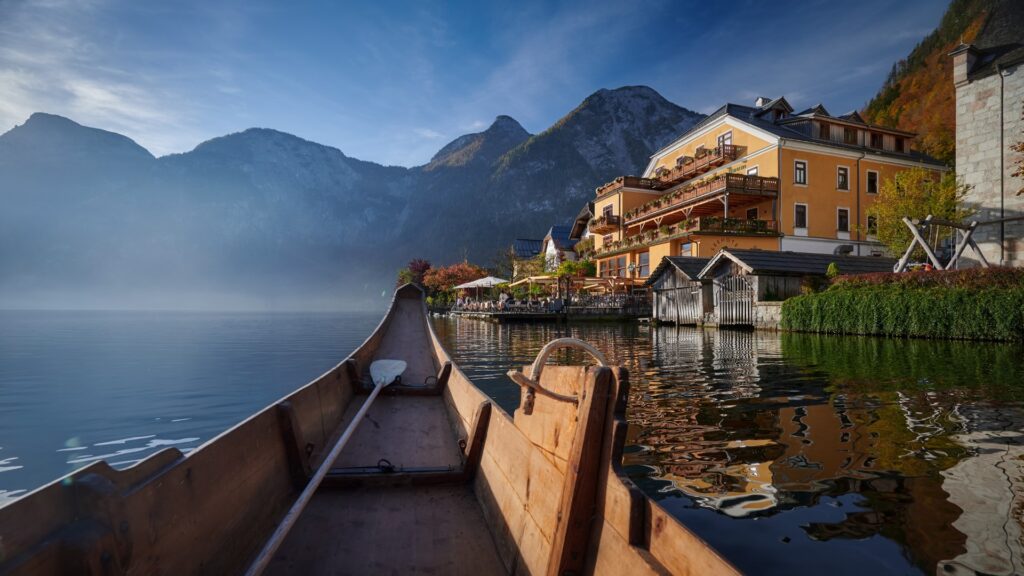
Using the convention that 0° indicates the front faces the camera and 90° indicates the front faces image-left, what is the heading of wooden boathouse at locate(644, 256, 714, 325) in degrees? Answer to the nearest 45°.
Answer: approximately 45°

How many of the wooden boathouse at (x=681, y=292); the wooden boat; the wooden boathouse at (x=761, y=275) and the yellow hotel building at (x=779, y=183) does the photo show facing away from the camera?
1

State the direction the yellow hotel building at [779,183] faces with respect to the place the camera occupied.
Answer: facing the viewer and to the left of the viewer

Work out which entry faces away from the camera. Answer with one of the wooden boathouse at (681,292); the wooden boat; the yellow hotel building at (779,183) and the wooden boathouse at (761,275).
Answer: the wooden boat

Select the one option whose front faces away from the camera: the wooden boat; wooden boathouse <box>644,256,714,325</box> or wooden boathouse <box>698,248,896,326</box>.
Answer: the wooden boat

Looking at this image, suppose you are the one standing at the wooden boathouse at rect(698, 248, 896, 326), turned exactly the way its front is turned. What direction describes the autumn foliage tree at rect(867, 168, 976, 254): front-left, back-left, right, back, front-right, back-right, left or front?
back

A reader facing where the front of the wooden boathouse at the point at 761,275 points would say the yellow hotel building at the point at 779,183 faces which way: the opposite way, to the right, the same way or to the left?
the same way

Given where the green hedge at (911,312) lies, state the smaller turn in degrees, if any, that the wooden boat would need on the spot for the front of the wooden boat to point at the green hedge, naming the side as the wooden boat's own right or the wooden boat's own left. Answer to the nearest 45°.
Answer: approximately 45° to the wooden boat's own right

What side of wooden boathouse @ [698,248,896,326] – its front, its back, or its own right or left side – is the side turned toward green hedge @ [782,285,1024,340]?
left

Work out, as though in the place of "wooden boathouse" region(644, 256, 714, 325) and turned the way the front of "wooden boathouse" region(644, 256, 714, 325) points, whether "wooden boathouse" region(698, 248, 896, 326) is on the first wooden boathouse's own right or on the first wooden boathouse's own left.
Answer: on the first wooden boathouse's own left

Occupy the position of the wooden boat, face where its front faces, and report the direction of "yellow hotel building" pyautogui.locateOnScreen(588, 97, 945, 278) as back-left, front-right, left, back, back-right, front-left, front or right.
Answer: front-right

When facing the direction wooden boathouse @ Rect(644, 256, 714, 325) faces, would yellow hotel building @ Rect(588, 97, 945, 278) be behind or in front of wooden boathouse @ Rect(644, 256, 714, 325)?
behind

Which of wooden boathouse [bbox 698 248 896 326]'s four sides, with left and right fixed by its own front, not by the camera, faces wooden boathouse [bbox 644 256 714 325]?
right

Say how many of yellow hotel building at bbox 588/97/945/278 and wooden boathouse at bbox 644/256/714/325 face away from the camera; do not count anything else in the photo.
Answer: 0

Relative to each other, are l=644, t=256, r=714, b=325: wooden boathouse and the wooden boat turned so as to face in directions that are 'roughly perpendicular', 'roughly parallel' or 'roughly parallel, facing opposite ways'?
roughly perpendicular

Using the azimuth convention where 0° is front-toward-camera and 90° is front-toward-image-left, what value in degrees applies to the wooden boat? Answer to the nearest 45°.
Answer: approximately 180°

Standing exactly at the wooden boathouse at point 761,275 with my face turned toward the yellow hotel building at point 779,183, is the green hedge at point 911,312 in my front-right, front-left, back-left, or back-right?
back-right
